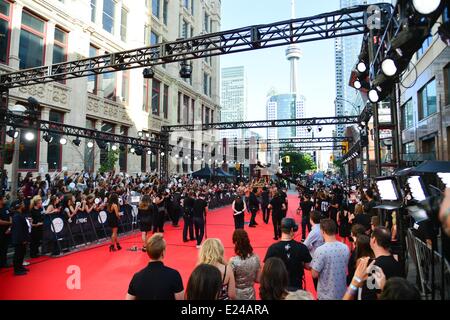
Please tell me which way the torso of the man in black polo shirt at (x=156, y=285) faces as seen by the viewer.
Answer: away from the camera

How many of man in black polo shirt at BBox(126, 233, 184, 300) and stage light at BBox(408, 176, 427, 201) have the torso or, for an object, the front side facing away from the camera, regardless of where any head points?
1

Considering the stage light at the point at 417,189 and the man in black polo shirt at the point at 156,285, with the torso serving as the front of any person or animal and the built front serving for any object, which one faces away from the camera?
the man in black polo shirt

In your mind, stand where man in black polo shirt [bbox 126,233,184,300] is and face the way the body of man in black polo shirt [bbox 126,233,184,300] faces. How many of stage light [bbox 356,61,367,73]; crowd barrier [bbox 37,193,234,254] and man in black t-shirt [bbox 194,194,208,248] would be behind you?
0

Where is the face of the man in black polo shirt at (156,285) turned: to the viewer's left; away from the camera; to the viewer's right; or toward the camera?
away from the camera

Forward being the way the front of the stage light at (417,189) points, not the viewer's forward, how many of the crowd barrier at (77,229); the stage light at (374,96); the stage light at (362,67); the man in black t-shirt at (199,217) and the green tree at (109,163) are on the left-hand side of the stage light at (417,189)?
0

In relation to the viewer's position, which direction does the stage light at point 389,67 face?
facing the viewer and to the left of the viewer

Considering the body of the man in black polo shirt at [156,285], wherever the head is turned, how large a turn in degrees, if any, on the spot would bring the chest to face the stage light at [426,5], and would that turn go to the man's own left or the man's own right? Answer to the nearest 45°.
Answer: approximately 90° to the man's own right

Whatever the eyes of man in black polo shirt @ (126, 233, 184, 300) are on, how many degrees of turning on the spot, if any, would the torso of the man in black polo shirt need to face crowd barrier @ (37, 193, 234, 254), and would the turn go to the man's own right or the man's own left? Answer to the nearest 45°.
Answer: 0° — they already face it

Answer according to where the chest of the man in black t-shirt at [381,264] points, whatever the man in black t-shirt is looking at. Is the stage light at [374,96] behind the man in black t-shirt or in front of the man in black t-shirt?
in front

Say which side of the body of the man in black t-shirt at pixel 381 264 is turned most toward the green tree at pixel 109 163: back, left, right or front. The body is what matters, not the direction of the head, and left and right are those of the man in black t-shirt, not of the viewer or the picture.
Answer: front

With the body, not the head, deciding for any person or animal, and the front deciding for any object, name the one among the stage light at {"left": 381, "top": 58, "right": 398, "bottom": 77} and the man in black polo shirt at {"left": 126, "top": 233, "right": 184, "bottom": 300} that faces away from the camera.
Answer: the man in black polo shirt

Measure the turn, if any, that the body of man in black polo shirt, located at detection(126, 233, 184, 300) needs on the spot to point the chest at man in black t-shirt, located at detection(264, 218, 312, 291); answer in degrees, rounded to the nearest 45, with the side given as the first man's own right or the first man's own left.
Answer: approximately 90° to the first man's own right

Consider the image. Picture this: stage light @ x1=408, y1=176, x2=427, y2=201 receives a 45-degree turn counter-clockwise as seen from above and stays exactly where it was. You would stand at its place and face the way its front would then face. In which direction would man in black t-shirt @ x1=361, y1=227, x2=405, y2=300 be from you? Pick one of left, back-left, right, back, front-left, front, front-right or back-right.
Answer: front

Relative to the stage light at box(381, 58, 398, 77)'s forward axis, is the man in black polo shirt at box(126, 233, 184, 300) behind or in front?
in front
